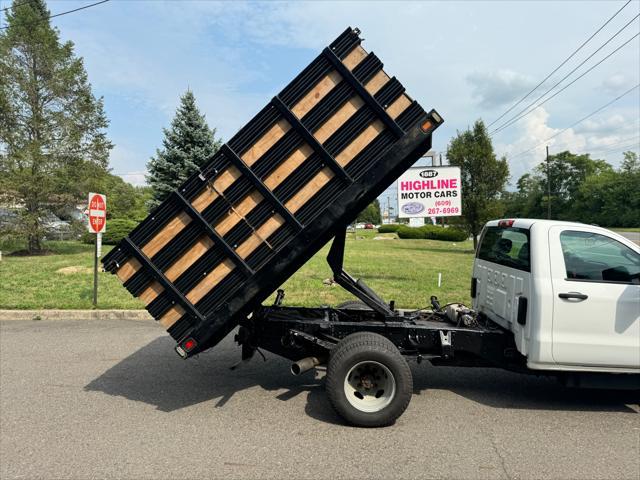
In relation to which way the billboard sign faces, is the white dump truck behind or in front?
in front

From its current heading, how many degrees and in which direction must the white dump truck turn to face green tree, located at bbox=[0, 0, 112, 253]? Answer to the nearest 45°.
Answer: approximately 135° to its left

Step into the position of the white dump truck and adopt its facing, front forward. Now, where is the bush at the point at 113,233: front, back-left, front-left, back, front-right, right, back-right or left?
back-left

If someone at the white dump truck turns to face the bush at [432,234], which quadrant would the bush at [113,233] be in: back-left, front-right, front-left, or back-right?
front-left

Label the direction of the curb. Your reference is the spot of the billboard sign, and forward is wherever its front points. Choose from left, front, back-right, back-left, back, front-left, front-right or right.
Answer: front-right

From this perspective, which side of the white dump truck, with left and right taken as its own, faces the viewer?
right

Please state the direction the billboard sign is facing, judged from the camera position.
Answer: facing the viewer

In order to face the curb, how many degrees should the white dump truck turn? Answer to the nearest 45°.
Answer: approximately 135° to its left

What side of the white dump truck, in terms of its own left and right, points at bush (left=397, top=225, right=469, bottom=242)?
left

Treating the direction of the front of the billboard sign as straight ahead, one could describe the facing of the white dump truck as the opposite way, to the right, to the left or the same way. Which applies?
to the left

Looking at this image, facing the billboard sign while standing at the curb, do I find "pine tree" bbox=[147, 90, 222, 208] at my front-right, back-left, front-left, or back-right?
front-left

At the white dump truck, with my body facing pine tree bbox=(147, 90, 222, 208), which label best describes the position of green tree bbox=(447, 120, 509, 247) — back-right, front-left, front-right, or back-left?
front-right

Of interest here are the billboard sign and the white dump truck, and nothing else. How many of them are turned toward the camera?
1
